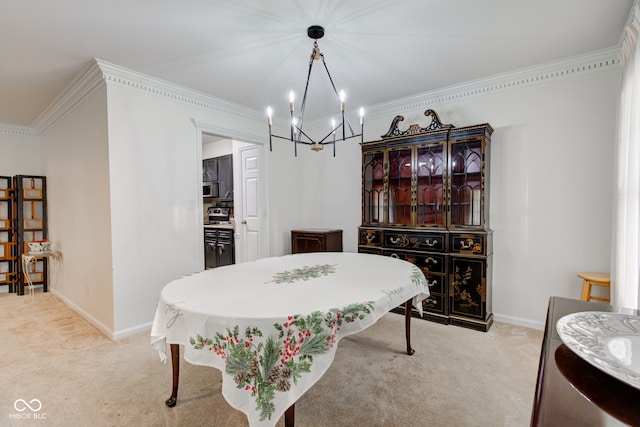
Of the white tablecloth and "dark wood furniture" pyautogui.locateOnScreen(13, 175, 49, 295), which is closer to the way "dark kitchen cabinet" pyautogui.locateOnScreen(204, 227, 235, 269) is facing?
the white tablecloth

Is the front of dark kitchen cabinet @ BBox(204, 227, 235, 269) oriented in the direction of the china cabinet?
no

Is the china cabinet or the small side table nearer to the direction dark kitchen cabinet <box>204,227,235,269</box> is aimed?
the china cabinet

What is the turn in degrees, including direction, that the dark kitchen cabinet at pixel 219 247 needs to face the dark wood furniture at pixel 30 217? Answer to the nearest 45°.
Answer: approximately 135° to its right

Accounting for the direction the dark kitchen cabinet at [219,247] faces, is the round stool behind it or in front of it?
in front

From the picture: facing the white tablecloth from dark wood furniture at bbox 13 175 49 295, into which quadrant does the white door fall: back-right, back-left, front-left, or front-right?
front-left

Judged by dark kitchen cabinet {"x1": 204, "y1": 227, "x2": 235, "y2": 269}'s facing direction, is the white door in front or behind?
in front

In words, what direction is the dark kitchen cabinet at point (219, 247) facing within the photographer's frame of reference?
facing the viewer and to the right of the viewer
